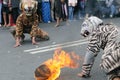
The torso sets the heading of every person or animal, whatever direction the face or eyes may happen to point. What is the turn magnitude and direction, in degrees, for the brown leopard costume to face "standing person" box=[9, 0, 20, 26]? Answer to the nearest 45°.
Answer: approximately 180°

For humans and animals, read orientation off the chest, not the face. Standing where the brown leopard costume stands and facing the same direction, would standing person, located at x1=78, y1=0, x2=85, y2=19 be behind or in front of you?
behind

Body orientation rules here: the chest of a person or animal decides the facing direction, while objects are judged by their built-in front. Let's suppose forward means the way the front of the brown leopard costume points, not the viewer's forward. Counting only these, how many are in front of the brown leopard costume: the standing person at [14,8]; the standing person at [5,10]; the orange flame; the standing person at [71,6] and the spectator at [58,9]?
1

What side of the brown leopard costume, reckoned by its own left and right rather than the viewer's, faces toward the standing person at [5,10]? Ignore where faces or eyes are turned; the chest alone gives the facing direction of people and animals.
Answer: back

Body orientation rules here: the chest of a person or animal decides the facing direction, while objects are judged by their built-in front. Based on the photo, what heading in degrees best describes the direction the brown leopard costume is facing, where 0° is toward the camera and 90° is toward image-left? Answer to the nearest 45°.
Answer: approximately 0°

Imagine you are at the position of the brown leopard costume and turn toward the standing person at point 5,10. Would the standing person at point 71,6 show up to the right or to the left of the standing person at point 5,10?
right

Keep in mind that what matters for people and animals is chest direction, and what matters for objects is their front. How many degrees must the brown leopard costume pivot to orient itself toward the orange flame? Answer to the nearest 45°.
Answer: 0° — it already faces it
